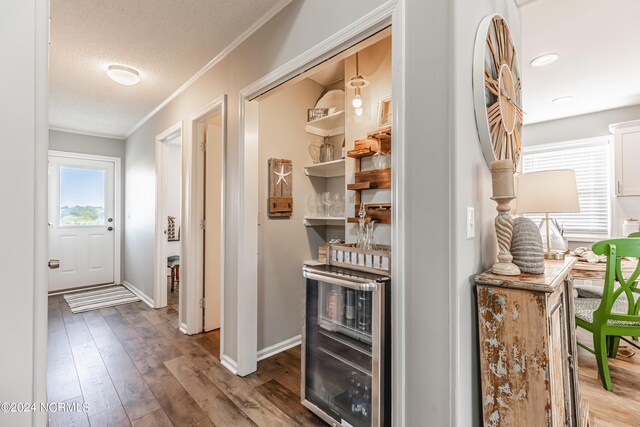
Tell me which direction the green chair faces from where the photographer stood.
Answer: facing away from the viewer and to the left of the viewer
